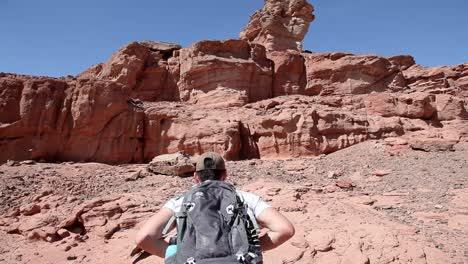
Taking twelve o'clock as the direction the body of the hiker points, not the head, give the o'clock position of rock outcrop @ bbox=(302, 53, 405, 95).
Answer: The rock outcrop is roughly at 1 o'clock from the hiker.

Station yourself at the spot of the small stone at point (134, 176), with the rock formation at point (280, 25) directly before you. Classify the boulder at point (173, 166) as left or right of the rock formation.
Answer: right

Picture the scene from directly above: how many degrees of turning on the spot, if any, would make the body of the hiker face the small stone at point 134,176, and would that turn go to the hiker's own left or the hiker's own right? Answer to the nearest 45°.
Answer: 0° — they already face it

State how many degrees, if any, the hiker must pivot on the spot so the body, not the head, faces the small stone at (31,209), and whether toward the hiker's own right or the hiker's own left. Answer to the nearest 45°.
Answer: approximately 45° to the hiker's own left

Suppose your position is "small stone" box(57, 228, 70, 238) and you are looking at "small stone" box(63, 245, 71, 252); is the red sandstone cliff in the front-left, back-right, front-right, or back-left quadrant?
back-left

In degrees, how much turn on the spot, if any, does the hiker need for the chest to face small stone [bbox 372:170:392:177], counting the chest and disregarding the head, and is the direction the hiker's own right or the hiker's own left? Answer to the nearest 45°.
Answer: approximately 45° to the hiker's own right

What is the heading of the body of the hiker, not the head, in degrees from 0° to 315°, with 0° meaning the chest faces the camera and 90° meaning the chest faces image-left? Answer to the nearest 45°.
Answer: approximately 180°

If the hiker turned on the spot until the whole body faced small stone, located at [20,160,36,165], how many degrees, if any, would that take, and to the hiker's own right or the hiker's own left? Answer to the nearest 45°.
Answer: approximately 45° to the hiker's own left

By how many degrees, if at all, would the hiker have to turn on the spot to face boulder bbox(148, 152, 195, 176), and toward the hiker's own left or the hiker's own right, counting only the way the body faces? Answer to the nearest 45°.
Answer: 0° — they already face it

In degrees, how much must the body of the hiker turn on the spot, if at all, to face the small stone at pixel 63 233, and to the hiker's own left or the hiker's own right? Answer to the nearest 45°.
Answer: approximately 45° to the hiker's own left
